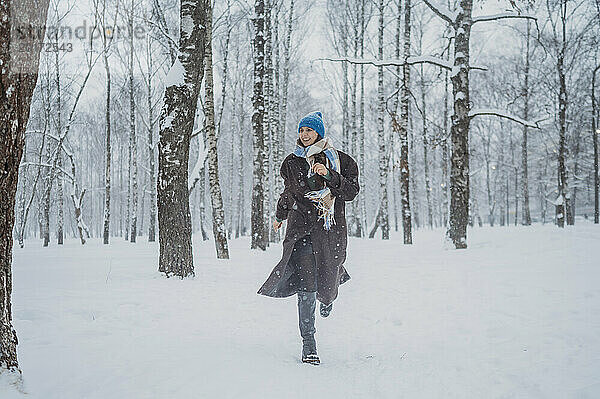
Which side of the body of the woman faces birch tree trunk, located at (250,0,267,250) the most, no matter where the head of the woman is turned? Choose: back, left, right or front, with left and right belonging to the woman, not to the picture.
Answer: back

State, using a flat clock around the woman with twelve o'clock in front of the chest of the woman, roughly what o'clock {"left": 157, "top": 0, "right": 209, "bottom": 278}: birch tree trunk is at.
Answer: The birch tree trunk is roughly at 5 o'clock from the woman.

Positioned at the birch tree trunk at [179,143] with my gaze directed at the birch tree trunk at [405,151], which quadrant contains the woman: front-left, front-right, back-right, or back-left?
back-right

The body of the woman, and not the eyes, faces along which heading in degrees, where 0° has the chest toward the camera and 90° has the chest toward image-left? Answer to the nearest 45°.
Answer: approximately 0°

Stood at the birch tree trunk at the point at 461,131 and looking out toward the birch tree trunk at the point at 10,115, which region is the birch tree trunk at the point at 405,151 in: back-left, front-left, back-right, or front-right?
back-right

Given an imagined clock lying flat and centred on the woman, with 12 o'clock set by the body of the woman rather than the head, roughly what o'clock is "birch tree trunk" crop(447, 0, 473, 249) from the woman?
The birch tree trunk is roughly at 7 o'clock from the woman.

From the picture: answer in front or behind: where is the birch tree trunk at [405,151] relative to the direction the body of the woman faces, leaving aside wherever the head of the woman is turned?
behind

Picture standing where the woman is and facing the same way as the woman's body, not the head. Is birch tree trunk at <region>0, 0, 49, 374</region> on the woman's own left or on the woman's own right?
on the woman's own right
